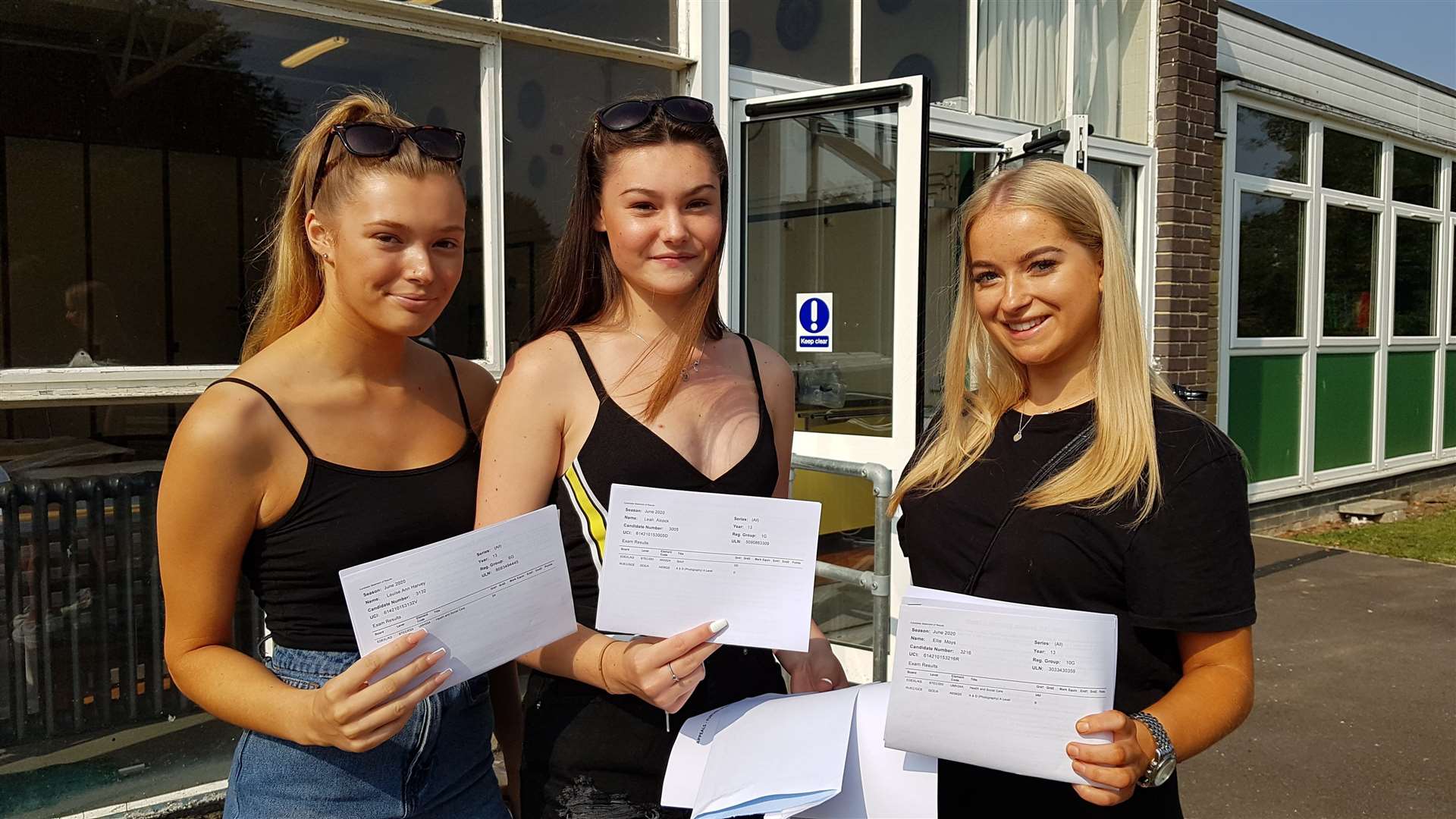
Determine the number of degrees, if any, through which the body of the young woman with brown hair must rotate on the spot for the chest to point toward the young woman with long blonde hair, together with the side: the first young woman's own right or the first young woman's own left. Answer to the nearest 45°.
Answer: approximately 45° to the first young woman's own left

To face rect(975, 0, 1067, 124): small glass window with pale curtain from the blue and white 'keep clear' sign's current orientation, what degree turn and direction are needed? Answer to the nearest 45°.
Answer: approximately 135° to its left

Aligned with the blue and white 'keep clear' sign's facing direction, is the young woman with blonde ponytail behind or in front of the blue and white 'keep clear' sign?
in front

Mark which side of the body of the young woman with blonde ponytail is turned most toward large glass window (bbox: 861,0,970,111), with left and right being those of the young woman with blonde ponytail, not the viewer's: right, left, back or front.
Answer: left

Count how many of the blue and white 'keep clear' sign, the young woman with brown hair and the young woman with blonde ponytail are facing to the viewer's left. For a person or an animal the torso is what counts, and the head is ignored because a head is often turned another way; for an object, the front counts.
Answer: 0

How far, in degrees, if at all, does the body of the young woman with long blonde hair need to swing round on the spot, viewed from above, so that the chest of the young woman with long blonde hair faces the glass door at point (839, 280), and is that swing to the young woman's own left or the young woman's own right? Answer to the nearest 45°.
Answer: approximately 135° to the young woman's own right

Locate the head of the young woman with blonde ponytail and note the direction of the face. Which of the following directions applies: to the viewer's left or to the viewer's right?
to the viewer's right

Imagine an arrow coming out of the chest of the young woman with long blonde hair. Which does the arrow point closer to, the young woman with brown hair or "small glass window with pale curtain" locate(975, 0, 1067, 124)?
the young woman with brown hair

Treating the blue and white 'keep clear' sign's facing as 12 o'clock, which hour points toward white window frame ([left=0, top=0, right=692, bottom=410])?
The white window frame is roughly at 2 o'clock from the blue and white 'keep clear' sign.

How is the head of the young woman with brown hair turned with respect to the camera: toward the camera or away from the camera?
toward the camera

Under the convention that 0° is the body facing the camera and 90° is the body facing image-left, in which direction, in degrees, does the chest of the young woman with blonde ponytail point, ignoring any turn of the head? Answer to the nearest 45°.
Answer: approximately 315°

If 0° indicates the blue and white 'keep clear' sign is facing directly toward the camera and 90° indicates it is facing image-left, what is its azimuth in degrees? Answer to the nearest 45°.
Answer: approximately 0°

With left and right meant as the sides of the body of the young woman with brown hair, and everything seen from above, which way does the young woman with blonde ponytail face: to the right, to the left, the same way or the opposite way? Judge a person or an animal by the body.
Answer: the same way

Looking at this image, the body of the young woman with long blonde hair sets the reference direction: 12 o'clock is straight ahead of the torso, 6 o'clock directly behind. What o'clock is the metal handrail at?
The metal handrail is roughly at 4 o'clock from the young woman with long blonde hair.
